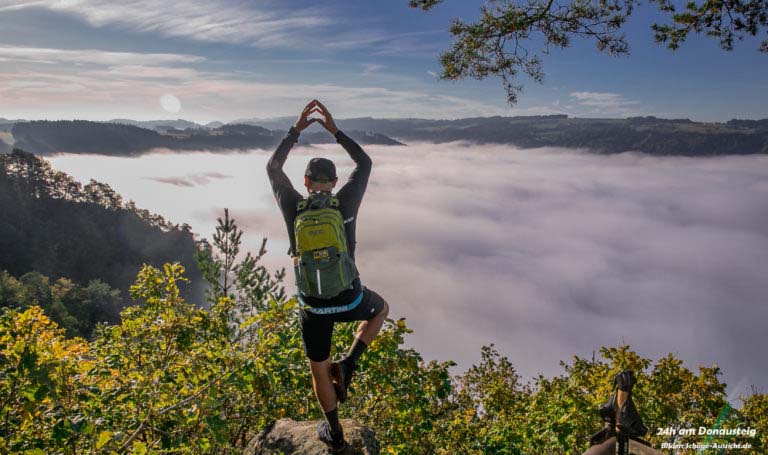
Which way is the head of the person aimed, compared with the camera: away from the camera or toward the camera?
away from the camera

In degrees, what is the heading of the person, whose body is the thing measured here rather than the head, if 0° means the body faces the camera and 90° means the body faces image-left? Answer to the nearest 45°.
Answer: approximately 180°

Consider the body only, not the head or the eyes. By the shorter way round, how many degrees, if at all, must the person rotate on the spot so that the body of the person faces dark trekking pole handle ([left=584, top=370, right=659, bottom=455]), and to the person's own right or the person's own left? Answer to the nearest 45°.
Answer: approximately 135° to the person's own right
